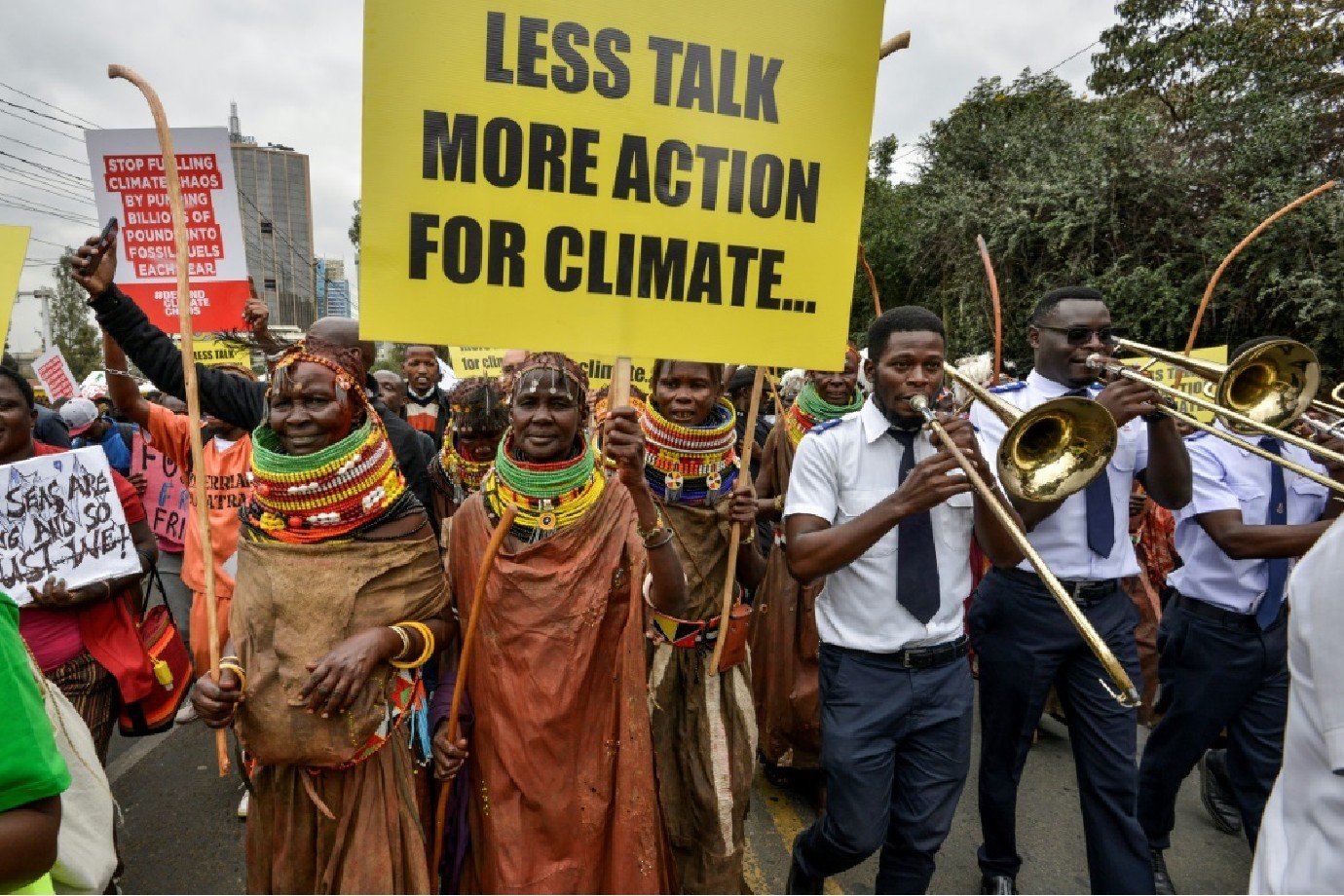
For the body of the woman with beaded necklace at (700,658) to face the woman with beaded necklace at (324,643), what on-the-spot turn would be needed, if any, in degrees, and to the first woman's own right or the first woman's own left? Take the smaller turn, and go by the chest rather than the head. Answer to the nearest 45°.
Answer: approximately 45° to the first woman's own right

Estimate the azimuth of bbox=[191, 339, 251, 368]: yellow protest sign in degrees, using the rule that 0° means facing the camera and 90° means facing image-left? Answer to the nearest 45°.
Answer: approximately 0°

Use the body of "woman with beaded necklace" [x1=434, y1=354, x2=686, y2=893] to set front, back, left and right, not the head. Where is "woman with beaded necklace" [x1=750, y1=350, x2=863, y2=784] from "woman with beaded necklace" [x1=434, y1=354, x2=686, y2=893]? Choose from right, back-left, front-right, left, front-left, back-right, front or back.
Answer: back-left

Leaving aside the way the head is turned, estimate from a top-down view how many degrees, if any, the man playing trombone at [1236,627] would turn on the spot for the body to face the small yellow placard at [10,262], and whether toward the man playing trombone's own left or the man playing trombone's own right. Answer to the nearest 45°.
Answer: approximately 90° to the man playing trombone's own right

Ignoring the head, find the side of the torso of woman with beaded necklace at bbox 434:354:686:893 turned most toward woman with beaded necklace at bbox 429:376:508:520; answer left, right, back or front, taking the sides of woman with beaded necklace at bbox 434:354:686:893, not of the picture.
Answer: back

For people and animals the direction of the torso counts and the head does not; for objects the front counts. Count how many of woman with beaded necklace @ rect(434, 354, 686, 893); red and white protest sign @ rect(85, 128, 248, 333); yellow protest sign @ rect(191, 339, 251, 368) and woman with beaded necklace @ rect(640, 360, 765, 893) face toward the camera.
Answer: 4

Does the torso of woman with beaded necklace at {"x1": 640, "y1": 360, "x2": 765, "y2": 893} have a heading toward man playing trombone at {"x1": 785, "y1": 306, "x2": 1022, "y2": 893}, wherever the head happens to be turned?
no

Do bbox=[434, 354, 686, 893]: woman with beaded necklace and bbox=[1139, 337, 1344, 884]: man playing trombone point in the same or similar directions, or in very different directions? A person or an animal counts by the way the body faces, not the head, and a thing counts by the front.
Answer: same or similar directions

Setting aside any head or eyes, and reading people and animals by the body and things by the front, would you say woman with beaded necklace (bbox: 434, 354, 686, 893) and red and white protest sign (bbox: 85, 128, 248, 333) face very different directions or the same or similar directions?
same or similar directions

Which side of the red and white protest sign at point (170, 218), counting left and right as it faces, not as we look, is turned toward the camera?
front

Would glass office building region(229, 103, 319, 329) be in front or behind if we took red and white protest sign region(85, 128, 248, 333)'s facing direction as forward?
behind

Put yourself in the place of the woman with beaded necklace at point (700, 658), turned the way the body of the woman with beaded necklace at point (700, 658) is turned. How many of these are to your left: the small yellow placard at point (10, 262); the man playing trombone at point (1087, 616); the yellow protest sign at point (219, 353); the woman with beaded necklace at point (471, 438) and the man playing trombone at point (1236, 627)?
2

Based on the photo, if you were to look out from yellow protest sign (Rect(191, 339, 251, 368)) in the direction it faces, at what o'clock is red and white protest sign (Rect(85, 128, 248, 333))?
The red and white protest sign is roughly at 12 o'clock from the yellow protest sign.

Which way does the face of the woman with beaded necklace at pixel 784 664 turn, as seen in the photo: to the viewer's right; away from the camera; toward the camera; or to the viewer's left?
toward the camera

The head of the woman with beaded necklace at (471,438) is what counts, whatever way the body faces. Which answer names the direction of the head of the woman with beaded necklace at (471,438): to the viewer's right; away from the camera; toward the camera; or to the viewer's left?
toward the camera

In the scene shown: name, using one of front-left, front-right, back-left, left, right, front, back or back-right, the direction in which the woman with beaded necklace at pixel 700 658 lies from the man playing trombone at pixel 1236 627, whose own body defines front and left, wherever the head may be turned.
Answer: right

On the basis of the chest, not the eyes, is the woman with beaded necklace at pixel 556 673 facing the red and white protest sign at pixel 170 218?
no

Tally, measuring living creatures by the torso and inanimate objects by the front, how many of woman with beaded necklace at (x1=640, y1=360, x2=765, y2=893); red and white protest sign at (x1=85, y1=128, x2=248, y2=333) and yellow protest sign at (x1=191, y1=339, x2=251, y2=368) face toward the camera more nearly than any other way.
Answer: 3

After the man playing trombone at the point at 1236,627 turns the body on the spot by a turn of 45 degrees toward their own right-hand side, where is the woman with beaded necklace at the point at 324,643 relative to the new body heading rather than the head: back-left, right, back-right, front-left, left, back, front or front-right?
front-right

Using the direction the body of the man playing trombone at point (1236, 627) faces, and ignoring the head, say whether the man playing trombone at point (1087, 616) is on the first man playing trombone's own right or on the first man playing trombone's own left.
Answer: on the first man playing trombone's own right

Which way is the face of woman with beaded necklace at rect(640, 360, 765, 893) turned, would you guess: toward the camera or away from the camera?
toward the camera
